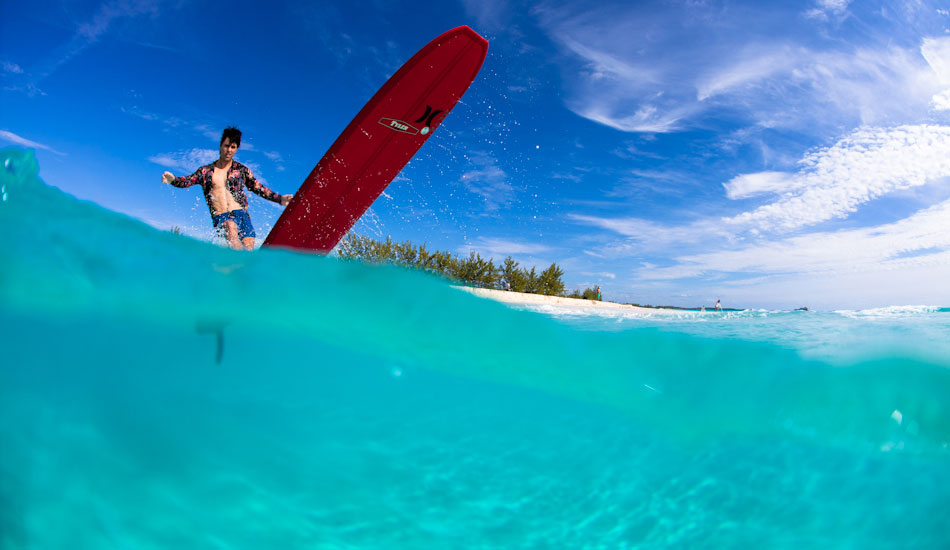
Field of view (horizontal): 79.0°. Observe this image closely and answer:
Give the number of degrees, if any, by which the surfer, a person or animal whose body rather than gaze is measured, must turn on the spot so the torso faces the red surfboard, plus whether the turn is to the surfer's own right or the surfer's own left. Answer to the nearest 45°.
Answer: approximately 90° to the surfer's own left

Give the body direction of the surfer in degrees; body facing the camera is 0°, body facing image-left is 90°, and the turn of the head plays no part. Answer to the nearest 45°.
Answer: approximately 0°
